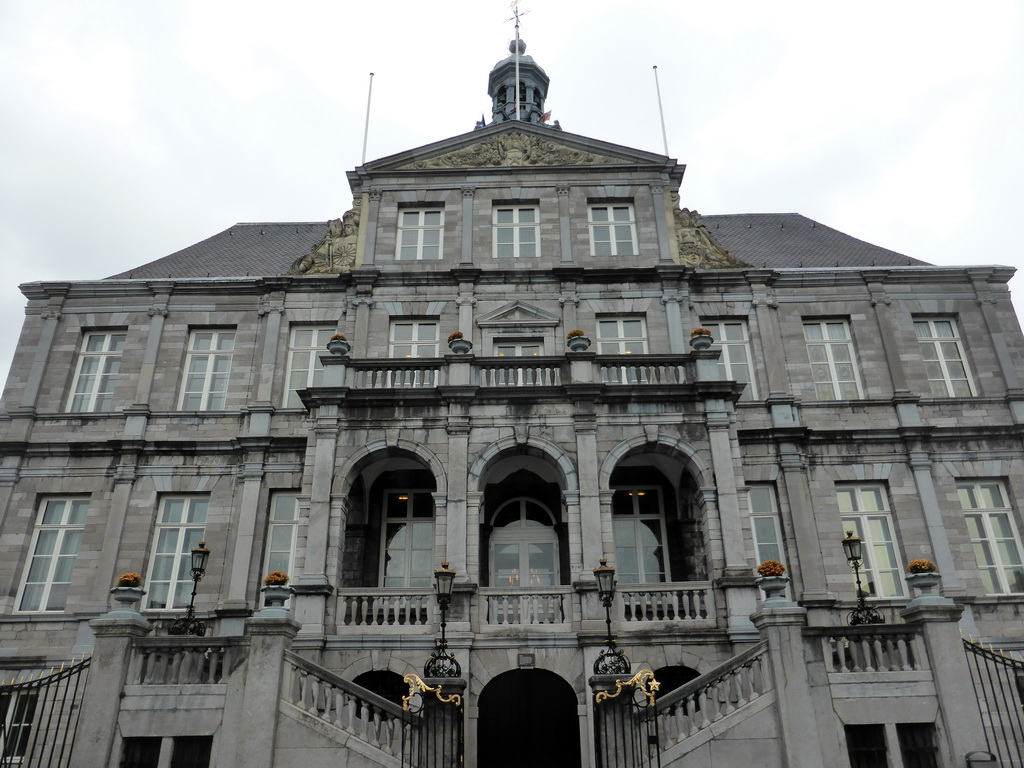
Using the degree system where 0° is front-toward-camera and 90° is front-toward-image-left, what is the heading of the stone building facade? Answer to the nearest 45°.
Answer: approximately 0°
